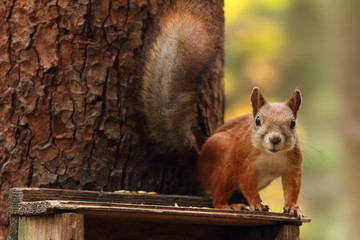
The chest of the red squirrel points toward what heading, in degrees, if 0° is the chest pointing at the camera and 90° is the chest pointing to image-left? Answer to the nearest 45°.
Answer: approximately 315°
